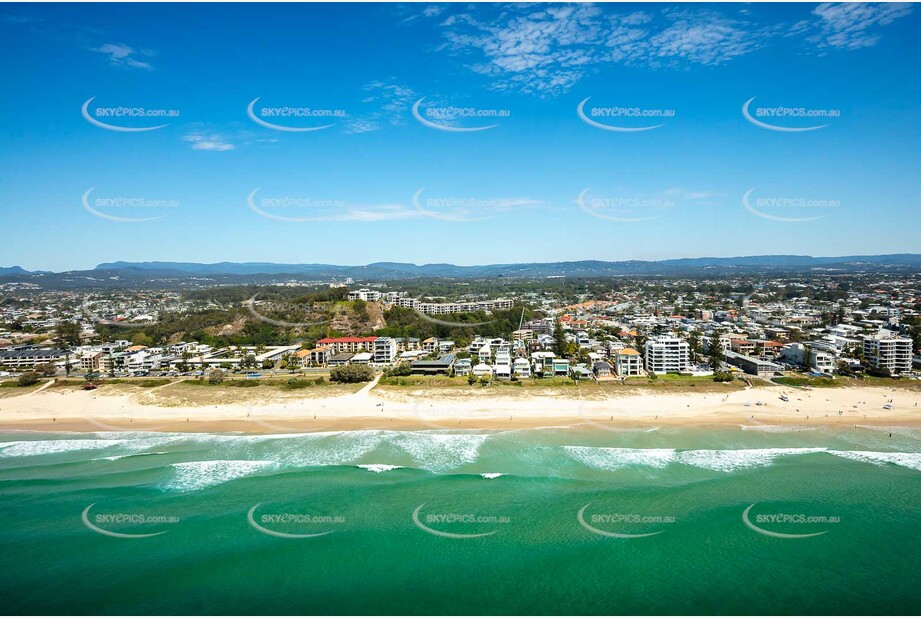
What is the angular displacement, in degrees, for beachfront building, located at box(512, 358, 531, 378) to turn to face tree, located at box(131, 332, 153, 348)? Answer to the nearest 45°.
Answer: approximately 90° to its right

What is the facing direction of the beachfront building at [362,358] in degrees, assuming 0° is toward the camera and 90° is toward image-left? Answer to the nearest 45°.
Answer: approximately 0°

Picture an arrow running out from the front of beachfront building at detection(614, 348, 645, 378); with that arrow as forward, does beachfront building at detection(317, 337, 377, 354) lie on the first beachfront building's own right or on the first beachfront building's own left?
on the first beachfront building's own right

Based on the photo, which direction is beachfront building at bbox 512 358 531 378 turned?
toward the camera

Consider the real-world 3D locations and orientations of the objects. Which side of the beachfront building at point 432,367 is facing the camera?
front

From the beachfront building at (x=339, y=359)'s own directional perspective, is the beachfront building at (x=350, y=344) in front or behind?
behind

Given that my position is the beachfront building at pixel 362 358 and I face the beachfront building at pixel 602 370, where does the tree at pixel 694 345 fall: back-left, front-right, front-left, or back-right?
front-left

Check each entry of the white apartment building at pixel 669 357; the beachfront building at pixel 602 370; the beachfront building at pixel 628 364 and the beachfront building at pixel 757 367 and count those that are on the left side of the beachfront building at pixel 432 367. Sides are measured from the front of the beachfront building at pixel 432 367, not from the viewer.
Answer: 4

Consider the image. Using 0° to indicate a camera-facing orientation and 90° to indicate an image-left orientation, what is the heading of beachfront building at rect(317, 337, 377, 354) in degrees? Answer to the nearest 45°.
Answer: approximately 0°

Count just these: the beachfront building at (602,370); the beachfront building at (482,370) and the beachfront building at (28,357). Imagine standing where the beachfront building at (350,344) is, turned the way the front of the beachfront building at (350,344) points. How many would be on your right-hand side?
1

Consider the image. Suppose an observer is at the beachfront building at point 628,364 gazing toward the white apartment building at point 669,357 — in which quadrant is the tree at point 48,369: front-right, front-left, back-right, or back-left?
back-left

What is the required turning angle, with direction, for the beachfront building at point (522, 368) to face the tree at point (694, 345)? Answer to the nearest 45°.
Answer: approximately 135° to its left
